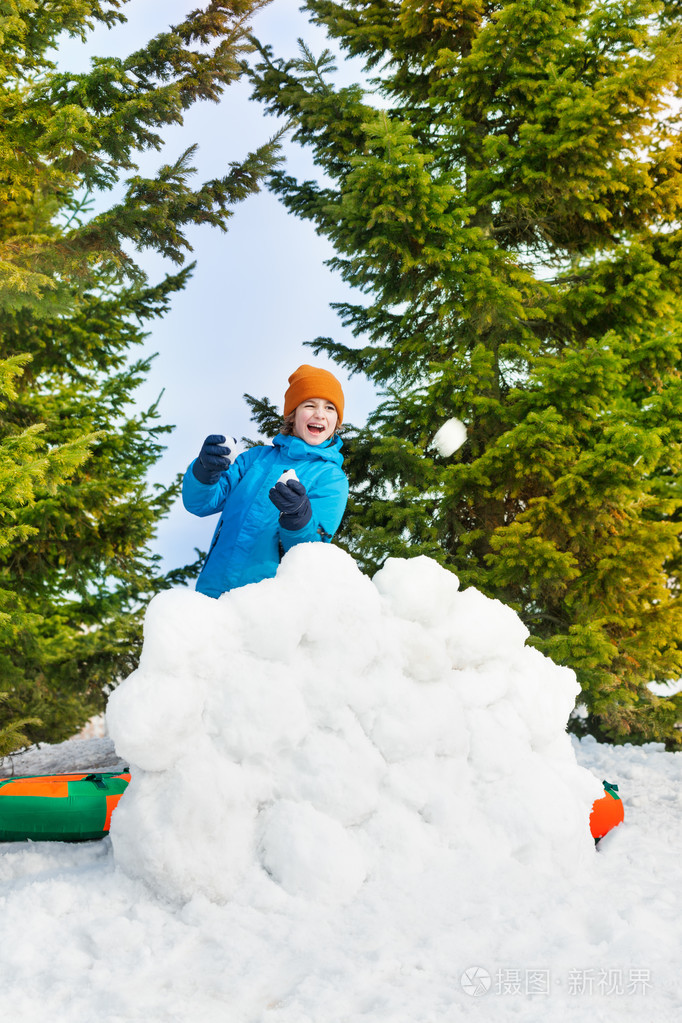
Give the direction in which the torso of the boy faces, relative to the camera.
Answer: toward the camera

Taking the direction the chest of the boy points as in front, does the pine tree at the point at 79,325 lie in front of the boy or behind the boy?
behind

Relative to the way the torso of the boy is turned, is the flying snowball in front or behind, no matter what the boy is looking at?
behind

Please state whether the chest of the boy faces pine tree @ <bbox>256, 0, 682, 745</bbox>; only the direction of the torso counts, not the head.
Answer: no

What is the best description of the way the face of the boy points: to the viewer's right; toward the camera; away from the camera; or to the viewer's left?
toward the camera
